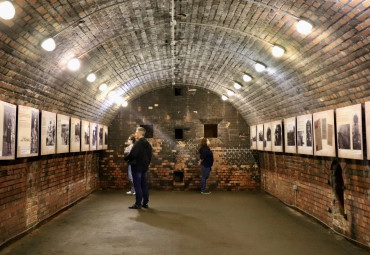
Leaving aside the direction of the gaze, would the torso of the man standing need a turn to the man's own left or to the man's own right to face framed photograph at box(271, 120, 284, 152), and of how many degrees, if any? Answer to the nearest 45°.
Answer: approximately 180°

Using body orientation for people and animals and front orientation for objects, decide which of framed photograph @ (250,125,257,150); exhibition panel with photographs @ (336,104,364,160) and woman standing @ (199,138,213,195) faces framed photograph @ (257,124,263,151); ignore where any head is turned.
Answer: the woman standing

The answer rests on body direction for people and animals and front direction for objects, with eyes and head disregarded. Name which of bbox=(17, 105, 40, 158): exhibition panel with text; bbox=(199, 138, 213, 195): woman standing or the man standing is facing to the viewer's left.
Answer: the man standing

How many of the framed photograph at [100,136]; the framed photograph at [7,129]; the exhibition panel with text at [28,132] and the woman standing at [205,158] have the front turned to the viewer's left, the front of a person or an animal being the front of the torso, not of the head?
0

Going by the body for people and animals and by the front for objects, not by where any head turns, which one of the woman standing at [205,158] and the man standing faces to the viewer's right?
the woman standing

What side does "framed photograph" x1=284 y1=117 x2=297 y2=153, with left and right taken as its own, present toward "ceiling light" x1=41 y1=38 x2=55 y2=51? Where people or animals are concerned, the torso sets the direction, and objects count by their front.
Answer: front

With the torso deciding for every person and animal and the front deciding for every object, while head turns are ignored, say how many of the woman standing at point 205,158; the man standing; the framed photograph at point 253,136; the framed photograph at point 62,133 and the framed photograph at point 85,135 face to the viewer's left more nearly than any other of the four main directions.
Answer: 2

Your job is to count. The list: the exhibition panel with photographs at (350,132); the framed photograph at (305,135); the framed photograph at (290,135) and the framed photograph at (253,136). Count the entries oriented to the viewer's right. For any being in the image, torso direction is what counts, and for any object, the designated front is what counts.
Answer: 0

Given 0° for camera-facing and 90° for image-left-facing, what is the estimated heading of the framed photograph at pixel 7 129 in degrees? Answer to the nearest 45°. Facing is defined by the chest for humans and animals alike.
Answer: approximately 315°

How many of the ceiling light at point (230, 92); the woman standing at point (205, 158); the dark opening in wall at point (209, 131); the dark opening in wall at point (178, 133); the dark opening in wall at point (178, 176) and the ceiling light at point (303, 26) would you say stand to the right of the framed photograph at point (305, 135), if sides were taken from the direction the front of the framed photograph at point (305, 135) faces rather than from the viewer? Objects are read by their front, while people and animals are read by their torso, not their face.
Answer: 5

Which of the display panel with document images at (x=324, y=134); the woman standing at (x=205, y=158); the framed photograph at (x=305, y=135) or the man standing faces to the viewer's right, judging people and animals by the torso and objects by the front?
the woman standing

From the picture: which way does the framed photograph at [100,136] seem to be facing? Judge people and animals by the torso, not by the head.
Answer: to the viewer's right

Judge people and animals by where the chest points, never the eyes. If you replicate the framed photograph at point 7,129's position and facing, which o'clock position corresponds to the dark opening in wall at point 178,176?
The dark opening in wall is roughly at 9 o'clock from the framed photograph.

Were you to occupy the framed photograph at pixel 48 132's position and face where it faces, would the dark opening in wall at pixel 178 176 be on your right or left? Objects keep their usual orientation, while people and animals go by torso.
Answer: on your left

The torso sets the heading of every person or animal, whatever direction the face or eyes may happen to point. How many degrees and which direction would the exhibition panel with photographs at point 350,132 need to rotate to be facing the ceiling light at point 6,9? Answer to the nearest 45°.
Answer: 0° — it already faces it

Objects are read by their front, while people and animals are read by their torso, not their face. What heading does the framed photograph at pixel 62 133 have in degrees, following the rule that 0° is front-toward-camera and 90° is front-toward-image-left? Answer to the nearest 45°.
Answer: approximately 315°

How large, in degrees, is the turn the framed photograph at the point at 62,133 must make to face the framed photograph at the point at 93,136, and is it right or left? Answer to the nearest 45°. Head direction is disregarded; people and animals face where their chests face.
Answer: approximately 135° to its left
